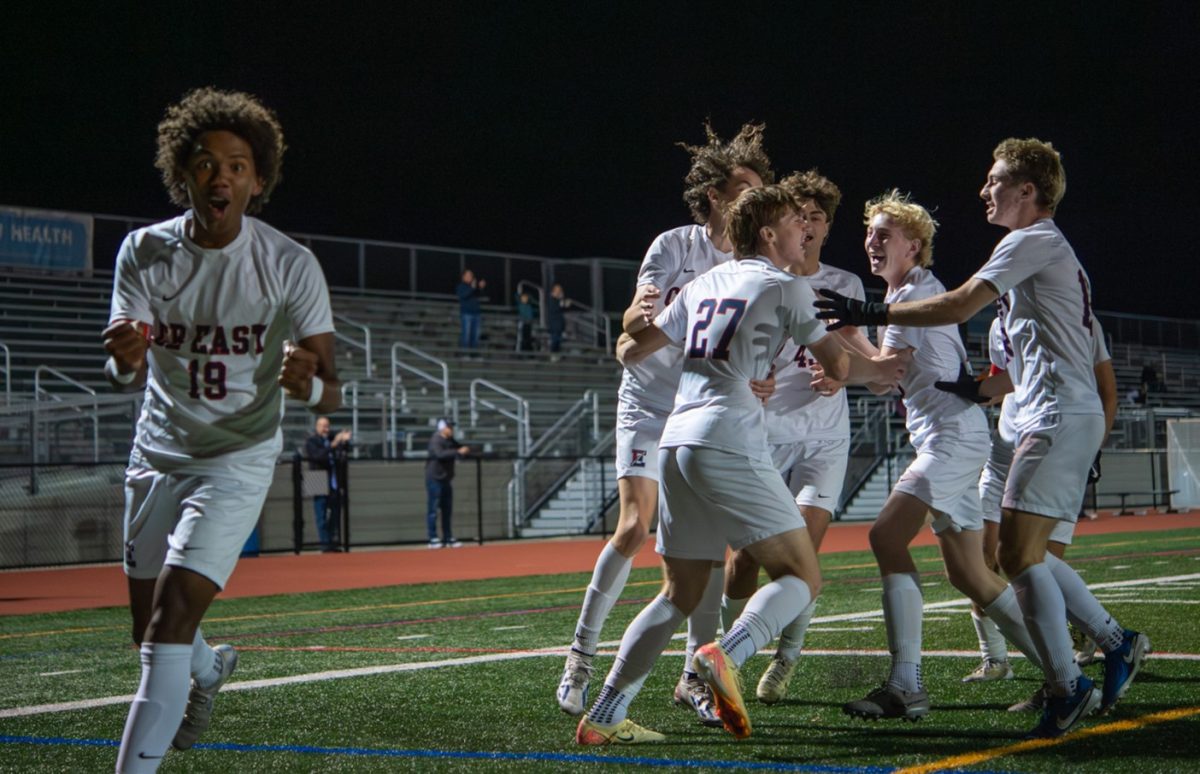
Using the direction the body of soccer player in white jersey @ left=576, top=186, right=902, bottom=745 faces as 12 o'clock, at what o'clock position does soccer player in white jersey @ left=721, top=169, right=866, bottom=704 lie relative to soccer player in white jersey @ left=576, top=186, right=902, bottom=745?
soccer player in white jersey @ left=721, top=169, right=866, bottom=704 is roughly at 11 o'clock from soccer player in white jersey @ left=576, top=186, right=902, bottom=745.

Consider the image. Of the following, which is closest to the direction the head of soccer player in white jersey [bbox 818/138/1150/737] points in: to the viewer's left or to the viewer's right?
to the viewer's left

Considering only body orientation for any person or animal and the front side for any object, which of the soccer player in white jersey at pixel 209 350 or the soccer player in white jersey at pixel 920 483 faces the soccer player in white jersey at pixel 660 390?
the soccer player in white jersey at pixel 920 483

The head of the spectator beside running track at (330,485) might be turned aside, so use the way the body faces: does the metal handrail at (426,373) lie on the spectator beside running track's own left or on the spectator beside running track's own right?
on the spectator beside running track's own left

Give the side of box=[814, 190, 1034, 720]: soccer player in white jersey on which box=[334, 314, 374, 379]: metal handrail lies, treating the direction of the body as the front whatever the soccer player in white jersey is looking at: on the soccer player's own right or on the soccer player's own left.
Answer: on the soccer player's own right

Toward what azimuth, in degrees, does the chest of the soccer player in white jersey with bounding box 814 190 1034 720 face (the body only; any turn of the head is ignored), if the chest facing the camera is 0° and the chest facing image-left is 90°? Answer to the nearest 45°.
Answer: approximately 90°

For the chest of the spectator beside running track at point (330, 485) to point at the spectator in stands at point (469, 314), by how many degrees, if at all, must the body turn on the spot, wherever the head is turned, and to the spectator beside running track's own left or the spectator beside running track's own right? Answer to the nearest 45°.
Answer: approximately 135° to the spectator beside running track's own left
